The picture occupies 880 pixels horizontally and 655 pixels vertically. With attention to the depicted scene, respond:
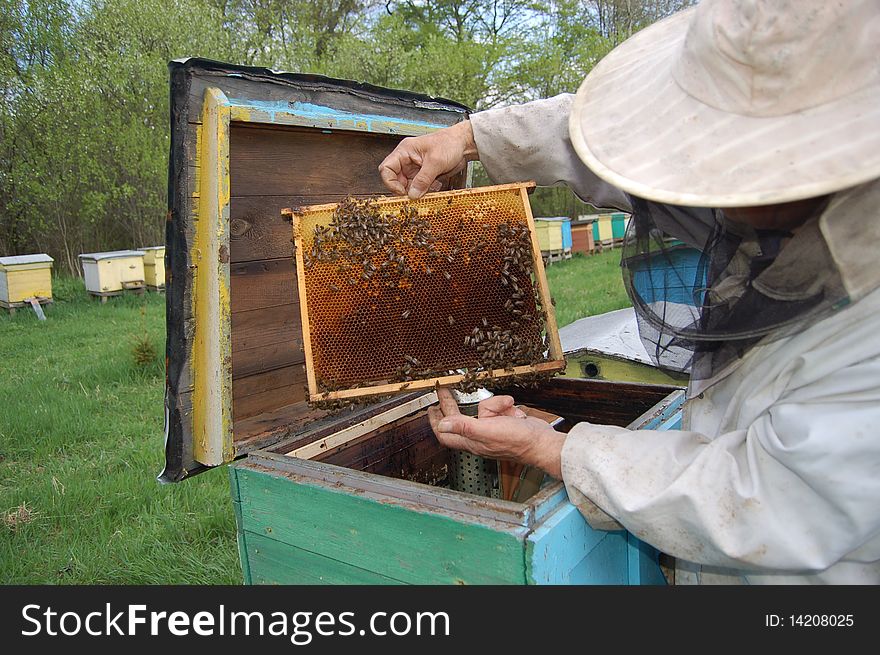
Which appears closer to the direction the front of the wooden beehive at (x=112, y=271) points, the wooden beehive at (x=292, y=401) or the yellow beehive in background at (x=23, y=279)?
the wooden beehive

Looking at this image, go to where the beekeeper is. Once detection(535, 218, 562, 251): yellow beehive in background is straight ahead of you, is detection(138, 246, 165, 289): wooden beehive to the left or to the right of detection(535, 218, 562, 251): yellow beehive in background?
left

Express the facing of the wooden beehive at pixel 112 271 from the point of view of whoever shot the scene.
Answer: facing the viewer and to the right of the viewer

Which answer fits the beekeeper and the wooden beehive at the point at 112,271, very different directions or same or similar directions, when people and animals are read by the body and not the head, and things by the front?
very different directions

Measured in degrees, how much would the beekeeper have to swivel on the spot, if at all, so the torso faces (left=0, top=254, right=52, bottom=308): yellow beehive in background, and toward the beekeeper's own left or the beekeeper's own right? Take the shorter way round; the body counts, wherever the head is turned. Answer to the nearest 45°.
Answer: approximately 45° to the beekeeper's own right

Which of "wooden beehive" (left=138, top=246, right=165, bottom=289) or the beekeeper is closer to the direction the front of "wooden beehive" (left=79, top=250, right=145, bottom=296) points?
the beekeeper

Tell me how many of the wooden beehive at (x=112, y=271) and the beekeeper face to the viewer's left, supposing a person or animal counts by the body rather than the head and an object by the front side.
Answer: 1

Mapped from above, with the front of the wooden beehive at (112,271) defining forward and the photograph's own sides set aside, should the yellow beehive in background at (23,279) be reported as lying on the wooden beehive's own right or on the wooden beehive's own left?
on the wooden beehive's own right

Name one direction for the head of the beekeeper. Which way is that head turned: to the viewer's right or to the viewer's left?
to the viewer's left

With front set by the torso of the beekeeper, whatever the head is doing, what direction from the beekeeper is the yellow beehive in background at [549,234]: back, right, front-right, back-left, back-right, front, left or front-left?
right

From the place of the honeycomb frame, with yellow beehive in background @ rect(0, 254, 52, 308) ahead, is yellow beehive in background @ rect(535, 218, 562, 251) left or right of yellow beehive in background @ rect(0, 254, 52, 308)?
right

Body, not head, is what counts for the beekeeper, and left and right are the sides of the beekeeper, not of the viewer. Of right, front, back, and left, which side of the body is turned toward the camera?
left
